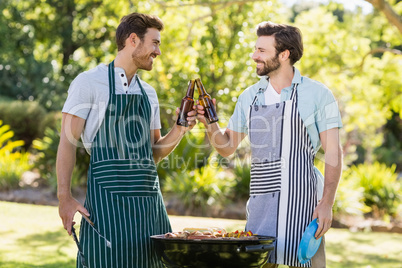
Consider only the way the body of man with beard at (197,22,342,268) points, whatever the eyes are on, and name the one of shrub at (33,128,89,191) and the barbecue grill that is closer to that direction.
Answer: the barbecue grill

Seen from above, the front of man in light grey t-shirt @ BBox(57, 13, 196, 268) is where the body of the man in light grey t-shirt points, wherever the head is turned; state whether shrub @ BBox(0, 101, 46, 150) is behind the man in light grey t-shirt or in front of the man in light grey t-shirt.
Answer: behind

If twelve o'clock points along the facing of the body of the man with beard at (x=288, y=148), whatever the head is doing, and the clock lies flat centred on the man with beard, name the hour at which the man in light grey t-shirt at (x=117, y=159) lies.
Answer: The man in light grey t-shirt is roughly at 1 o'clock from the man with beard.

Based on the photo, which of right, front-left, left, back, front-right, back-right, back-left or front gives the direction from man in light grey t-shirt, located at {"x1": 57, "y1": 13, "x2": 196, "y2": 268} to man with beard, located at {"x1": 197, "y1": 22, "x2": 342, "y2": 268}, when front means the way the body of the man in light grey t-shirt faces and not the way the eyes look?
front-left

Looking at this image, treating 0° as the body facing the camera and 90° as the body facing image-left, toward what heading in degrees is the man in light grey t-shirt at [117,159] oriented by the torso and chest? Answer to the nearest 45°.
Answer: approximately 315°

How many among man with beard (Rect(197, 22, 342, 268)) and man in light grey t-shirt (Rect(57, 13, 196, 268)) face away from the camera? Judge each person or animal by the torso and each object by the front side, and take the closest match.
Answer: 0

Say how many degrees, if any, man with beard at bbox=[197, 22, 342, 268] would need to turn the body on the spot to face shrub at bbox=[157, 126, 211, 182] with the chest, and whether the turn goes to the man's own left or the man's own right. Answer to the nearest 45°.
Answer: approximately 135° to the man's own right

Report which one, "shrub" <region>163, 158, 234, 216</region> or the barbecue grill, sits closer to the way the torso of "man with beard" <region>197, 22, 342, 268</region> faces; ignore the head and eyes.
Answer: the barbecue grill

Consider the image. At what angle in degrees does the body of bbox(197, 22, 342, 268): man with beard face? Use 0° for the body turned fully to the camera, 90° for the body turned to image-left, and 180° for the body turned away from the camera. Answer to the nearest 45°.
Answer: approximately 45°

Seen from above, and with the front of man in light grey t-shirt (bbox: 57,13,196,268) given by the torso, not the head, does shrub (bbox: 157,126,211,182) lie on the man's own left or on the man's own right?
on the man's own left

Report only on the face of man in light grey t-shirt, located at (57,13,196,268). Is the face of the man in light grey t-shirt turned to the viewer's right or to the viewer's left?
to the viewer's right

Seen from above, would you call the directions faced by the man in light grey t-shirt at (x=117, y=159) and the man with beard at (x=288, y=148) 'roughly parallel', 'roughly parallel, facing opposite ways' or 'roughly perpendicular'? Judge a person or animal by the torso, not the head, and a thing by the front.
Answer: roughly perpendicular

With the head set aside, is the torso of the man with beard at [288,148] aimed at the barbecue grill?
yes

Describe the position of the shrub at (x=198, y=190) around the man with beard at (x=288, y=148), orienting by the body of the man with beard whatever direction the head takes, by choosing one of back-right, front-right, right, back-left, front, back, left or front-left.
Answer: back-right

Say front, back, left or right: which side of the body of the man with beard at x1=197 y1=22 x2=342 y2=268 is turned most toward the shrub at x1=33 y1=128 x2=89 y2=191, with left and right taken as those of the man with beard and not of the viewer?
right
